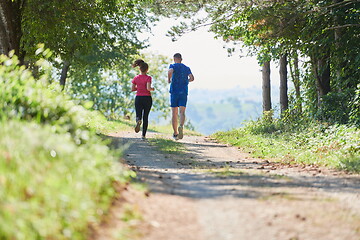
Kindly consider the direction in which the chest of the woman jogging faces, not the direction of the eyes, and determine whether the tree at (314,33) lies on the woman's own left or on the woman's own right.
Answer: on the woman's own right

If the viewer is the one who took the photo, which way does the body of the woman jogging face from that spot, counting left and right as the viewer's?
facing away from the viewer

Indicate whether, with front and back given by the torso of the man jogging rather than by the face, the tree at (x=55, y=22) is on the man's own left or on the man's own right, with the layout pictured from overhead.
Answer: on the man's own left

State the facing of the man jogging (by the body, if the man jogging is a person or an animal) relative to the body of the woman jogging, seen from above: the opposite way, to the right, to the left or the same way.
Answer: the same way

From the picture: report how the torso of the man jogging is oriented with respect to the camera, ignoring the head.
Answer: away from the camera

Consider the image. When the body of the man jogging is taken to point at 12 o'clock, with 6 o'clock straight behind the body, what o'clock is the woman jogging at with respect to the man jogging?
The woman jogging is roughly at 8 o'clock from the man jogging.

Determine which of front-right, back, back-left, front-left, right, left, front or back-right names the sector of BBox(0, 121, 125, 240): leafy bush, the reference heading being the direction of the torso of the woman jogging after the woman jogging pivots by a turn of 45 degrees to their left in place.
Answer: back-left

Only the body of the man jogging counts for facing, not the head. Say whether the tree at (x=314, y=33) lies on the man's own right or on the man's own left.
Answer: on the man's own right

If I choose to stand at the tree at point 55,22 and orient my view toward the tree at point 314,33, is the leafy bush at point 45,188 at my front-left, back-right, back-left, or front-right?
front-right

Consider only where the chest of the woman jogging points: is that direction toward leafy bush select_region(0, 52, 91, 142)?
no

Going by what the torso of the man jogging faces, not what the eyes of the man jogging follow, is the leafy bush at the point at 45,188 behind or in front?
behind

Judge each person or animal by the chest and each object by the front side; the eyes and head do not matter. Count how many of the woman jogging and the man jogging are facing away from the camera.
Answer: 2
